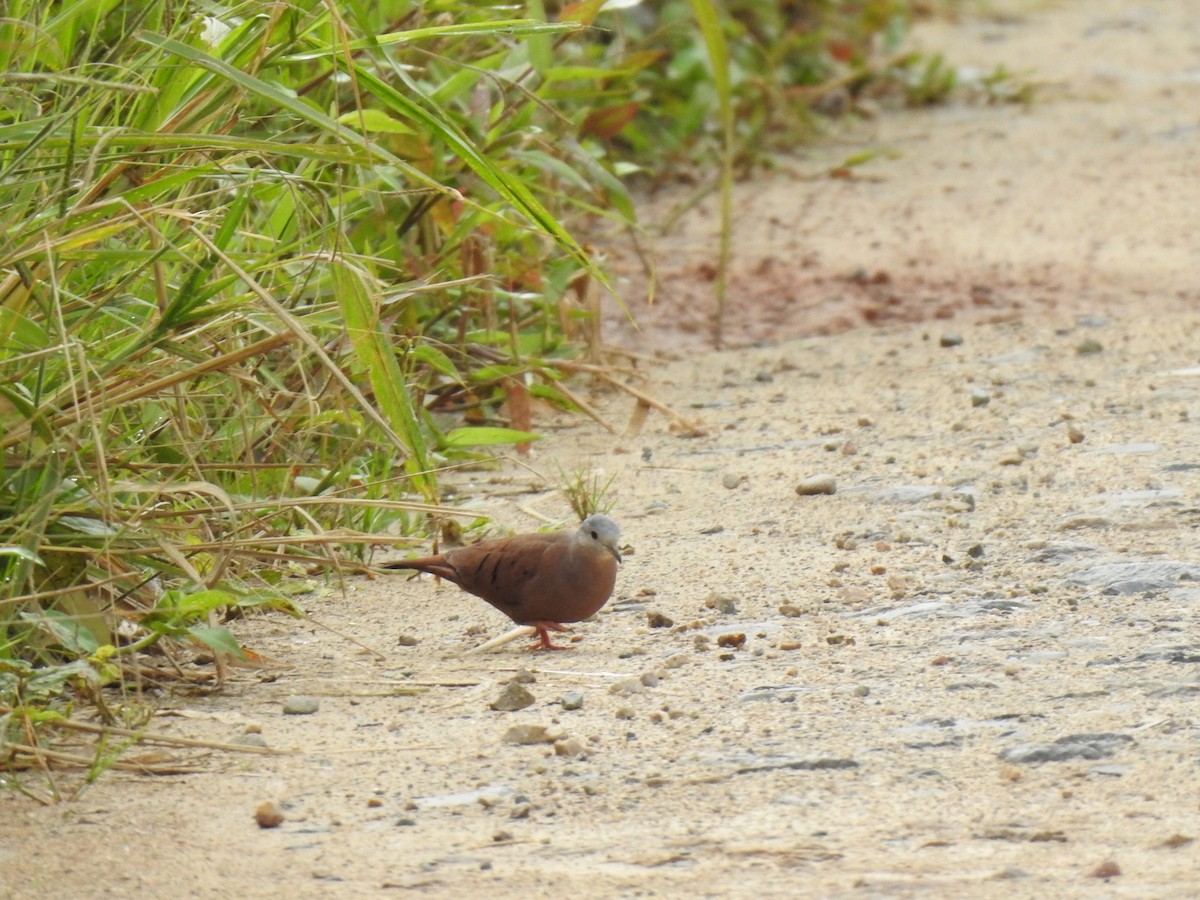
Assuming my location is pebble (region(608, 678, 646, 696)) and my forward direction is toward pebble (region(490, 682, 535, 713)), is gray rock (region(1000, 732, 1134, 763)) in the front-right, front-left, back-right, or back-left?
back-left

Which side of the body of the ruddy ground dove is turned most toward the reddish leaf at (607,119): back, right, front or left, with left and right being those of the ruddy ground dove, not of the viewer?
left

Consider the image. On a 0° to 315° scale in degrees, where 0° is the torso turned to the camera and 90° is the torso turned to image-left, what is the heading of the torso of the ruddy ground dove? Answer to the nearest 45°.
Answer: approximately 270°

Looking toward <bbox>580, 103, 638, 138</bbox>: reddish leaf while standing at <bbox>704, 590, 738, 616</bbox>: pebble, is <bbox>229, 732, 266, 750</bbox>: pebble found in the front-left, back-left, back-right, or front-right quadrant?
back-left

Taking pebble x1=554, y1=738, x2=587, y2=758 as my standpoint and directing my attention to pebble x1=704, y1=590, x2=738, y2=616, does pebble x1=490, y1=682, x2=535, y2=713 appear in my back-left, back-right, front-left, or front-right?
front-left

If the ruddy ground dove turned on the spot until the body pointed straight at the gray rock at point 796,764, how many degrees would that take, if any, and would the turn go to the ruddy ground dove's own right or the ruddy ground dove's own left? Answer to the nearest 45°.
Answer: approximately 45° to the ruddy ground dove's own right

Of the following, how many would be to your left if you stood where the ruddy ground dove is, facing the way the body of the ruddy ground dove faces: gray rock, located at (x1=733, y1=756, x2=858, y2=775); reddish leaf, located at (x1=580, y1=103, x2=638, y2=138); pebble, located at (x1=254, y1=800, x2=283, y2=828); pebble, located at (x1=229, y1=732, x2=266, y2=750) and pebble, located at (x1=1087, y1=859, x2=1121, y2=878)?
1

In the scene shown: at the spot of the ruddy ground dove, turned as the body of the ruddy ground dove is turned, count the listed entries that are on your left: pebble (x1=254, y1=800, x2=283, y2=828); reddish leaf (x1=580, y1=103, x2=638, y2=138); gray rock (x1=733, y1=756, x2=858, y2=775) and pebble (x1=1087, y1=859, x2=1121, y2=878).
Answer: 1

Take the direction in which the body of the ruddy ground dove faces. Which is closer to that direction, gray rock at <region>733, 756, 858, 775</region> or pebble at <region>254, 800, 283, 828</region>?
the gray rock

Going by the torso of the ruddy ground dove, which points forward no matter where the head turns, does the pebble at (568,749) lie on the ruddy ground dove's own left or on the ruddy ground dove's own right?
on the ruddy ground dove's own right
